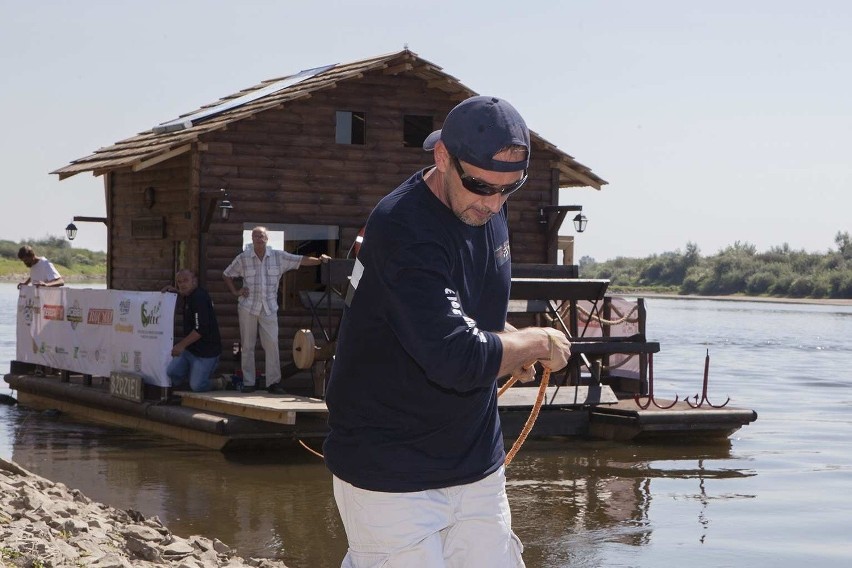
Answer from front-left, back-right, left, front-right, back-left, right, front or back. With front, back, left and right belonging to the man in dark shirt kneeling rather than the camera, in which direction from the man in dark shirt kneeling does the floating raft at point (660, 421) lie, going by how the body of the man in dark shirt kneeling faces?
back-left

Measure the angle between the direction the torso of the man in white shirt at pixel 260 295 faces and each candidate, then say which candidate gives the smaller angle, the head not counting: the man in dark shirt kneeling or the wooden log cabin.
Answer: the man in dark shirt kneeling

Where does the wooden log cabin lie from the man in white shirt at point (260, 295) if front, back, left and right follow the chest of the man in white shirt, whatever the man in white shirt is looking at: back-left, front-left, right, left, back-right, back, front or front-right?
back

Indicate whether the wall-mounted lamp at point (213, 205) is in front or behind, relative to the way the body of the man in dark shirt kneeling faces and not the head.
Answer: behind

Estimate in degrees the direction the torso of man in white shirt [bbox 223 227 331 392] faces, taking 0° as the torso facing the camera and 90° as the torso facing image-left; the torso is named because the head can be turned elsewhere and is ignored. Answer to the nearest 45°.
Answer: approximately 0°
